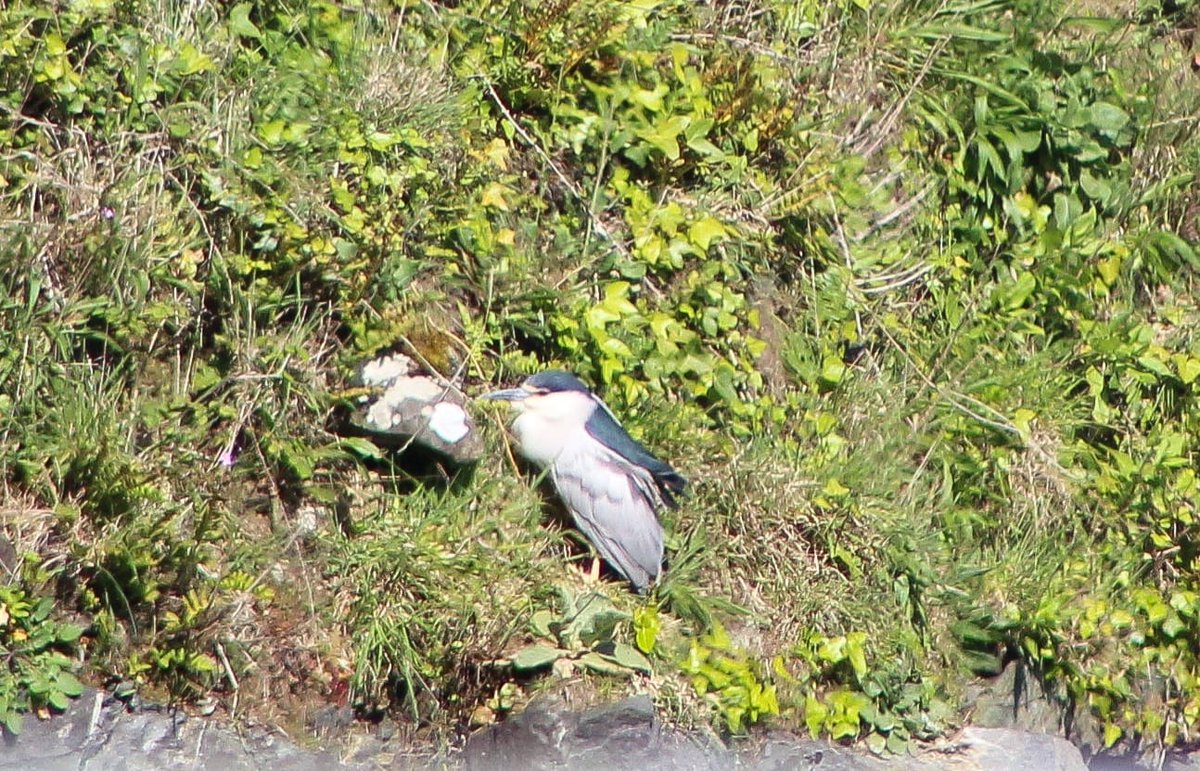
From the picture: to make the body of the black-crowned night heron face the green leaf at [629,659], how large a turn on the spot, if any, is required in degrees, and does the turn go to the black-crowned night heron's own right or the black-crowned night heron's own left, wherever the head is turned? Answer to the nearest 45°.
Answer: approximately 90° to the black-crowned night heron's own left

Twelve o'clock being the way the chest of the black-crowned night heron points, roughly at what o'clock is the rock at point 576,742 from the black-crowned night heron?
The rock is roughly at 9 o'clock from the black-crowned night heron.

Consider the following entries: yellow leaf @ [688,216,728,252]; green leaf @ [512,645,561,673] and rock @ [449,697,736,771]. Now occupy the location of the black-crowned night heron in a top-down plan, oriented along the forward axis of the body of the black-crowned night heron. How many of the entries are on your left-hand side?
2

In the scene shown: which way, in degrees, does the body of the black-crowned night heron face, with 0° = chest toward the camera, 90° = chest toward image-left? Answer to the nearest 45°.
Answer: approximately 90°

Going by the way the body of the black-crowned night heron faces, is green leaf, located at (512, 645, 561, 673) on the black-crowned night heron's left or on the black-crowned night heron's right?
on the black-crowned night heron's left

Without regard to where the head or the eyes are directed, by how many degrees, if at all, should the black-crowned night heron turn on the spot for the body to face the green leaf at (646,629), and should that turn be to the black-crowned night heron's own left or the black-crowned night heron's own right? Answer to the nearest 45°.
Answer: approximately 135° to the black-crowned night heron's own left

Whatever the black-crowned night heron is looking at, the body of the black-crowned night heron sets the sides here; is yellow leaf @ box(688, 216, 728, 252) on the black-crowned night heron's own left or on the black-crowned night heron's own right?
on the black-crowned night heron's own right

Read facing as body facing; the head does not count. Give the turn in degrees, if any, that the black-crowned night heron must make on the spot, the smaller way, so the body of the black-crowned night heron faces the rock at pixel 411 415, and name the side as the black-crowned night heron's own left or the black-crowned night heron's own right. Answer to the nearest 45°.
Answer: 0° — it already faces it
